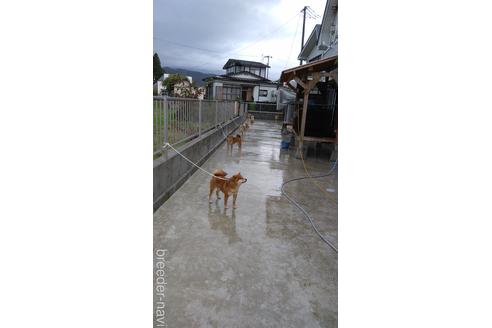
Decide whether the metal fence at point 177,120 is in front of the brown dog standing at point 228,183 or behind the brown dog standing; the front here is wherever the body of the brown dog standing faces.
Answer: behind

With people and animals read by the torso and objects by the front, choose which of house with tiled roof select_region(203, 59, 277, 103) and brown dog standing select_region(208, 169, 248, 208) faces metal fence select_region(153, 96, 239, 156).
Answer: the house with tiled roof

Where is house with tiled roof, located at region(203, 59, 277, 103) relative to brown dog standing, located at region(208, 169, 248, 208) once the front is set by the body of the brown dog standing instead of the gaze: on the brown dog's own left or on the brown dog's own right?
on the brown dog's own left

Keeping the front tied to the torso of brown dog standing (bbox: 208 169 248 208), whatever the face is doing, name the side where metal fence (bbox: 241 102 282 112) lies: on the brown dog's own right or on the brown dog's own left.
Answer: on the brown dog's own left

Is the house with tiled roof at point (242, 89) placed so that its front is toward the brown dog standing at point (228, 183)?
yes

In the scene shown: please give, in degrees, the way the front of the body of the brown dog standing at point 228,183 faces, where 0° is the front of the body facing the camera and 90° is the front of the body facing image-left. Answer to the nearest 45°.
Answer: approximately 315°

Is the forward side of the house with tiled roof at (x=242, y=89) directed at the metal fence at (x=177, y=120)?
yes
